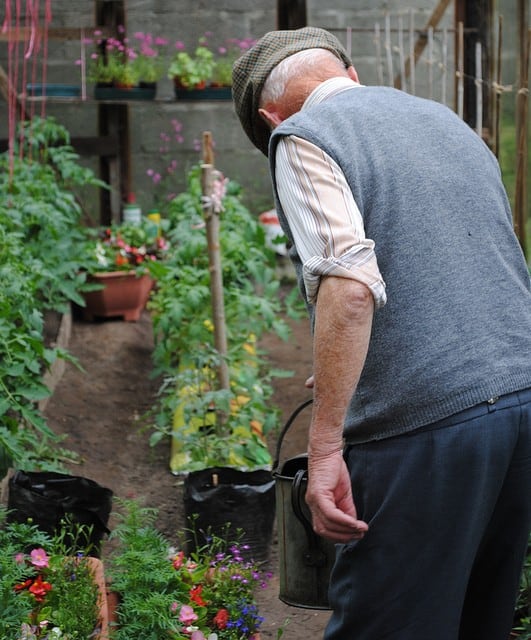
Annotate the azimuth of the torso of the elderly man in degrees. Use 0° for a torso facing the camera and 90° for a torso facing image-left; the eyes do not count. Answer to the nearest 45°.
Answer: approximately 135°

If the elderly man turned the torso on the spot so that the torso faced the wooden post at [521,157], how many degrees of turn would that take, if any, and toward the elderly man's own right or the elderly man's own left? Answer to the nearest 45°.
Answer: approximately 45° to the elderly man's own right

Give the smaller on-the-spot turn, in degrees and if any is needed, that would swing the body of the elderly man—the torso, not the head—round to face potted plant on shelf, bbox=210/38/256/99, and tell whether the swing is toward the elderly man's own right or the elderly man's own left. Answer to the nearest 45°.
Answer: approximately 45° to the elderly man's own right

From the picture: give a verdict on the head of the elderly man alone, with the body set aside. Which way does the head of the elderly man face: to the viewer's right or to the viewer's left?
to the viewer's left

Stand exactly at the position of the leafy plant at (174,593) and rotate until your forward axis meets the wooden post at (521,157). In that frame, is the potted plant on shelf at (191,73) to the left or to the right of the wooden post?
left
